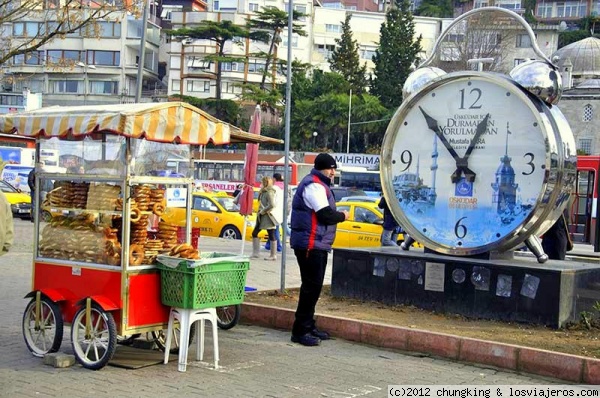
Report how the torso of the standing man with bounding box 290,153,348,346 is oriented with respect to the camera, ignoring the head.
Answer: to the viewer's right

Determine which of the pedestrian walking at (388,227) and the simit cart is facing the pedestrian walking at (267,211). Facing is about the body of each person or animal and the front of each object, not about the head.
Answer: the pedestrian walking at (388,227)

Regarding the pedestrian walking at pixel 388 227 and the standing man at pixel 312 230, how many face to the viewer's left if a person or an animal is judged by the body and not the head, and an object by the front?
1

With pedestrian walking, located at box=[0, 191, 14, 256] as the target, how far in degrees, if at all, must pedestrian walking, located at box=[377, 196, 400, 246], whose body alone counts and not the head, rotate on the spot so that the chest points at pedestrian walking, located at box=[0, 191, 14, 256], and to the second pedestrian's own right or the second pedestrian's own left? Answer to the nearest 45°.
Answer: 0° — they already face them

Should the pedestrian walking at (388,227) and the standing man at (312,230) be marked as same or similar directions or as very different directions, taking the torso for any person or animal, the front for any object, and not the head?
very different directions

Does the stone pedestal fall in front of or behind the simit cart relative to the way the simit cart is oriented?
behind

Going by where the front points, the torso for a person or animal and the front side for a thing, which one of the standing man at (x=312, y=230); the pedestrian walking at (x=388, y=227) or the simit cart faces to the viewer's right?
the standing man

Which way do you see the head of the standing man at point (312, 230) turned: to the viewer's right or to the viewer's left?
to the viewer's right

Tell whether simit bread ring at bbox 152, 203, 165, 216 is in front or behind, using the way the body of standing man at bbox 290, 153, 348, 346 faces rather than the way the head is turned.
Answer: behind

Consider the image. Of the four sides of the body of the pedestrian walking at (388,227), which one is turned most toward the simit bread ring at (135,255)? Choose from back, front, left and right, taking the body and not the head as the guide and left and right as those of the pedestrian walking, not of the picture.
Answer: left

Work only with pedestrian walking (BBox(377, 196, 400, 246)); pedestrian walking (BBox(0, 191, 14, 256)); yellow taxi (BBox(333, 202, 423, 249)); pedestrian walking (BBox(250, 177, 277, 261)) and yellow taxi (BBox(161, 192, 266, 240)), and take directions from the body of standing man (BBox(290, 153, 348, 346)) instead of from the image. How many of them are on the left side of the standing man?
4

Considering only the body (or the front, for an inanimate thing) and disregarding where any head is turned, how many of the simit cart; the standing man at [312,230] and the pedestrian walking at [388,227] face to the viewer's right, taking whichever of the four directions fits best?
1
